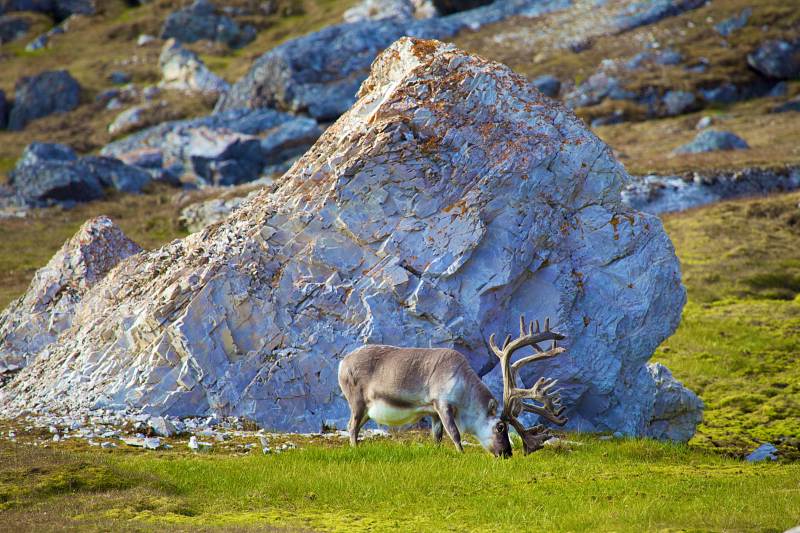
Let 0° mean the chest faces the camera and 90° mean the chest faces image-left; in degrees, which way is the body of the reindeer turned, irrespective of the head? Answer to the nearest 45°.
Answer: approximately 270°

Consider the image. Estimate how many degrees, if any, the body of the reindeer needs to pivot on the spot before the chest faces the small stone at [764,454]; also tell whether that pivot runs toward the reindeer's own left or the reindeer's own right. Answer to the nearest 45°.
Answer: approximately 45° to the reindeer's own left

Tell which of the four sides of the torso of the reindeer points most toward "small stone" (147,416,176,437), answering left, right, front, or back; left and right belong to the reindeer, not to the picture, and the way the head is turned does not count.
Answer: back

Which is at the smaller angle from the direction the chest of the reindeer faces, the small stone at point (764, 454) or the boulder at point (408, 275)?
the small stone

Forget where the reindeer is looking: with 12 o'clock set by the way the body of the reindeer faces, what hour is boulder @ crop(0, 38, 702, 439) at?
The boulder is roughly at 9 o'clock from the reindeer.

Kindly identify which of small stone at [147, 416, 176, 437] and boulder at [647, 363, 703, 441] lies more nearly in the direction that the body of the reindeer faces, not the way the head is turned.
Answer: the boulder

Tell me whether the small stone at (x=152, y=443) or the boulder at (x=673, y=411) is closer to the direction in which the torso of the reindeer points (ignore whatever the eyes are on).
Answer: the boulder

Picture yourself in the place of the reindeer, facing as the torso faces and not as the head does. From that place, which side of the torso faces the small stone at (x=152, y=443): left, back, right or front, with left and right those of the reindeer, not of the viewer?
back
